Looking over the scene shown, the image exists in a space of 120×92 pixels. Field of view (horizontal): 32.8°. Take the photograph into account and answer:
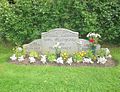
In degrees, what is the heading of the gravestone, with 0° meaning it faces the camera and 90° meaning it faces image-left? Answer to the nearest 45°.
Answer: approximately 0°

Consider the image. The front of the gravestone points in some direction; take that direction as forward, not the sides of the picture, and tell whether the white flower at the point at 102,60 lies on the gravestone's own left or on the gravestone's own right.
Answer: on the gravestone's own left
